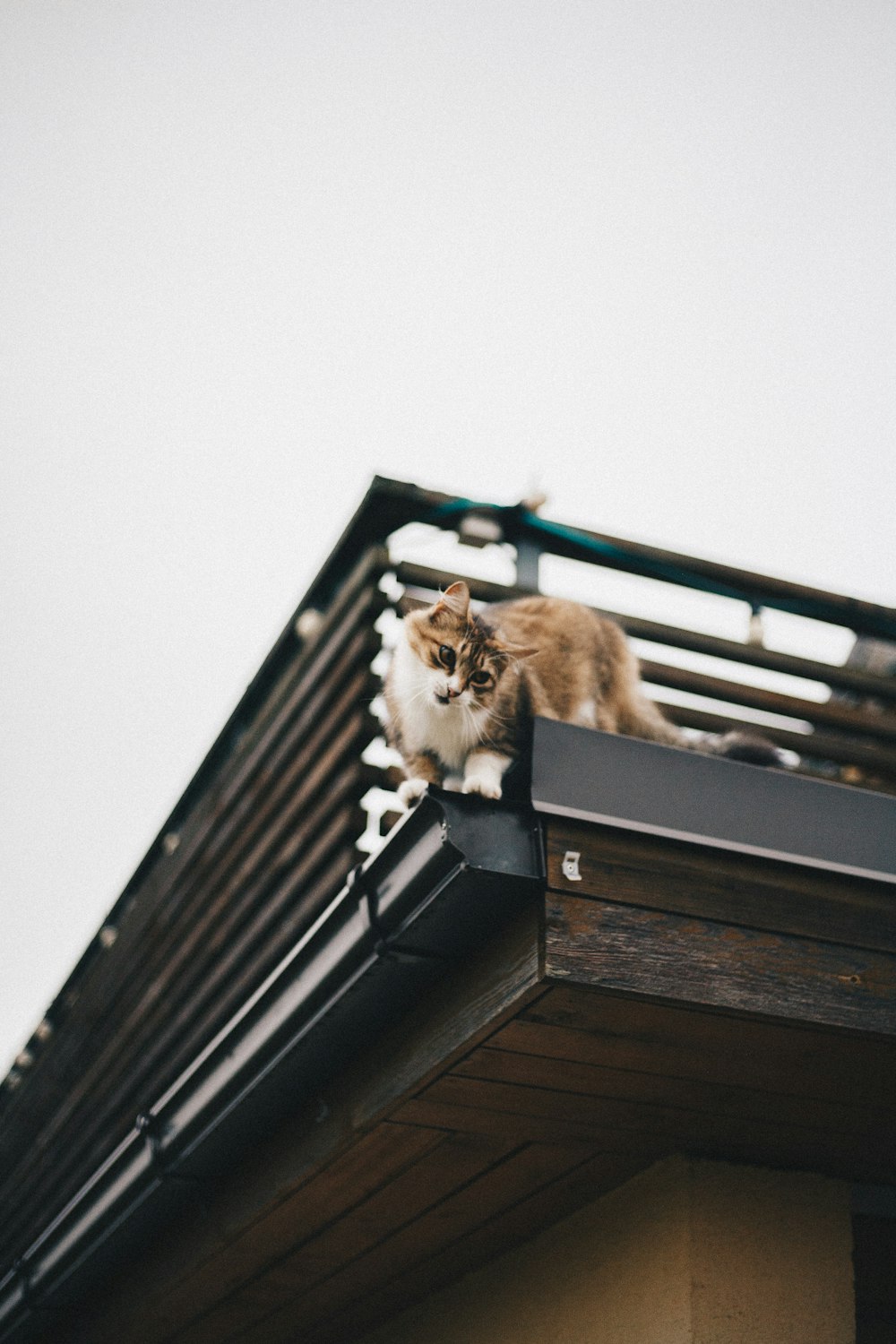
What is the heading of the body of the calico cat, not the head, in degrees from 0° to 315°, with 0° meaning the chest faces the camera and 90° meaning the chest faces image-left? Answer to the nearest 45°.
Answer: approximately 45°
